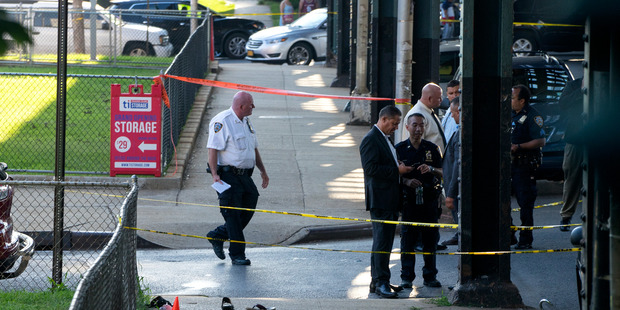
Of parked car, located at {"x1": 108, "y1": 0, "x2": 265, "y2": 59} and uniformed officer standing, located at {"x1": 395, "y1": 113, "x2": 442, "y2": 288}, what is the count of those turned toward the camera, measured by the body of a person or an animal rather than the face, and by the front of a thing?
1

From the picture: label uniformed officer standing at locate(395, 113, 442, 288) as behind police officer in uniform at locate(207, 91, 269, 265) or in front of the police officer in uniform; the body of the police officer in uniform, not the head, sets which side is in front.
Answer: in front

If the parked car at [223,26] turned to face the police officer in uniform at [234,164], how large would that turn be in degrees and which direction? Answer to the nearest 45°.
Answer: approximately 90° to its right

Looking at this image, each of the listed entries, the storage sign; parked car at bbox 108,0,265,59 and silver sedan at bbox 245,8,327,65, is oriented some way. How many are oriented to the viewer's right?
1

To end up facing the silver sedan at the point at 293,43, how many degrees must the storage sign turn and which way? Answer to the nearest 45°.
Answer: approximately 180°

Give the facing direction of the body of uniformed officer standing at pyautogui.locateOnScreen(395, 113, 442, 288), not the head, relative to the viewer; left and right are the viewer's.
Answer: facing the viewer

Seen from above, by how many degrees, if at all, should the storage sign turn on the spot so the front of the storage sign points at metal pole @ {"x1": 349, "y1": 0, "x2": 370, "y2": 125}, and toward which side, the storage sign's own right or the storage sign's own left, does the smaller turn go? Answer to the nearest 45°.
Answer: approximately 135° to the storage sign's own left

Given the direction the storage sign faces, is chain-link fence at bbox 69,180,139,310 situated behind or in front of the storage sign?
in front

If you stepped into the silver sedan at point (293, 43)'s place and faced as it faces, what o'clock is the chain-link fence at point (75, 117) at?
The chain-link fence is roughly at 11 o'clock from the silver sedan.

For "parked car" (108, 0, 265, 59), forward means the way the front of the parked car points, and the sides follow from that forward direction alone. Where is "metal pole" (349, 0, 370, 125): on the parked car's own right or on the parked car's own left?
on the parked car's own right

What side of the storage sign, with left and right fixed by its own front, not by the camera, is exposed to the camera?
front

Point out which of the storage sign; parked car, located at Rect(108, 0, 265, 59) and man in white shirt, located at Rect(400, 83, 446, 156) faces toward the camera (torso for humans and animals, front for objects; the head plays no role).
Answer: the storage sign

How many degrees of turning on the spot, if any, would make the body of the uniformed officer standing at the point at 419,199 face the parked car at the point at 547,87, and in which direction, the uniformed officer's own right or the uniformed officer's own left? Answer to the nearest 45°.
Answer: approximately 180°

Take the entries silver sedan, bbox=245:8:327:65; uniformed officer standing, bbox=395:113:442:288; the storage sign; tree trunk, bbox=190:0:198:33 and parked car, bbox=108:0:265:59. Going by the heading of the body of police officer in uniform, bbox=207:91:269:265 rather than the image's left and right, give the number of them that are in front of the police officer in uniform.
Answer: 1
